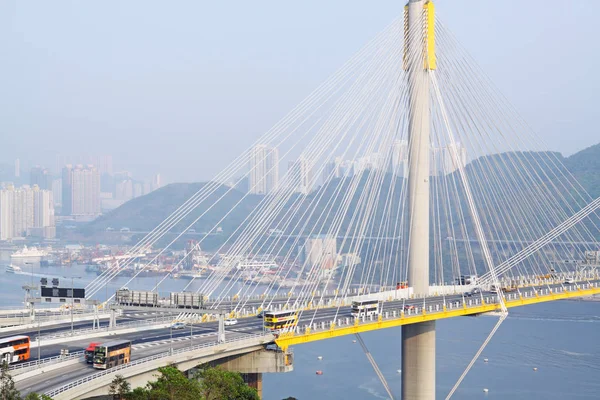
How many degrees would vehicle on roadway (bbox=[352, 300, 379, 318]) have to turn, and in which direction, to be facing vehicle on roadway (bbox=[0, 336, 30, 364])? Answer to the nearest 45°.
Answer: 0° — it already faces it

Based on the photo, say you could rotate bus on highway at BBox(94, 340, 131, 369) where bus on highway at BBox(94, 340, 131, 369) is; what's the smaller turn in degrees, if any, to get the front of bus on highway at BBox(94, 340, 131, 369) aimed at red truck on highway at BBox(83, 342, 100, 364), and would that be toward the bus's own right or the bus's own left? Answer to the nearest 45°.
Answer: approximately 90° to the bus's own right

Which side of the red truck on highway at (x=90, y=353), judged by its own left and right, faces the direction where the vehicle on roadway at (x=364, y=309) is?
back

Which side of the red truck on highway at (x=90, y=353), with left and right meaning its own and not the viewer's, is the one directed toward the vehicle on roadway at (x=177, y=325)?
back

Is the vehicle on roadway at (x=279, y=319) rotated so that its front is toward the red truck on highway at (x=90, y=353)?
yes

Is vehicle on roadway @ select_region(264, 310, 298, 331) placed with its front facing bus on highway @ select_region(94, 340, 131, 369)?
yes
